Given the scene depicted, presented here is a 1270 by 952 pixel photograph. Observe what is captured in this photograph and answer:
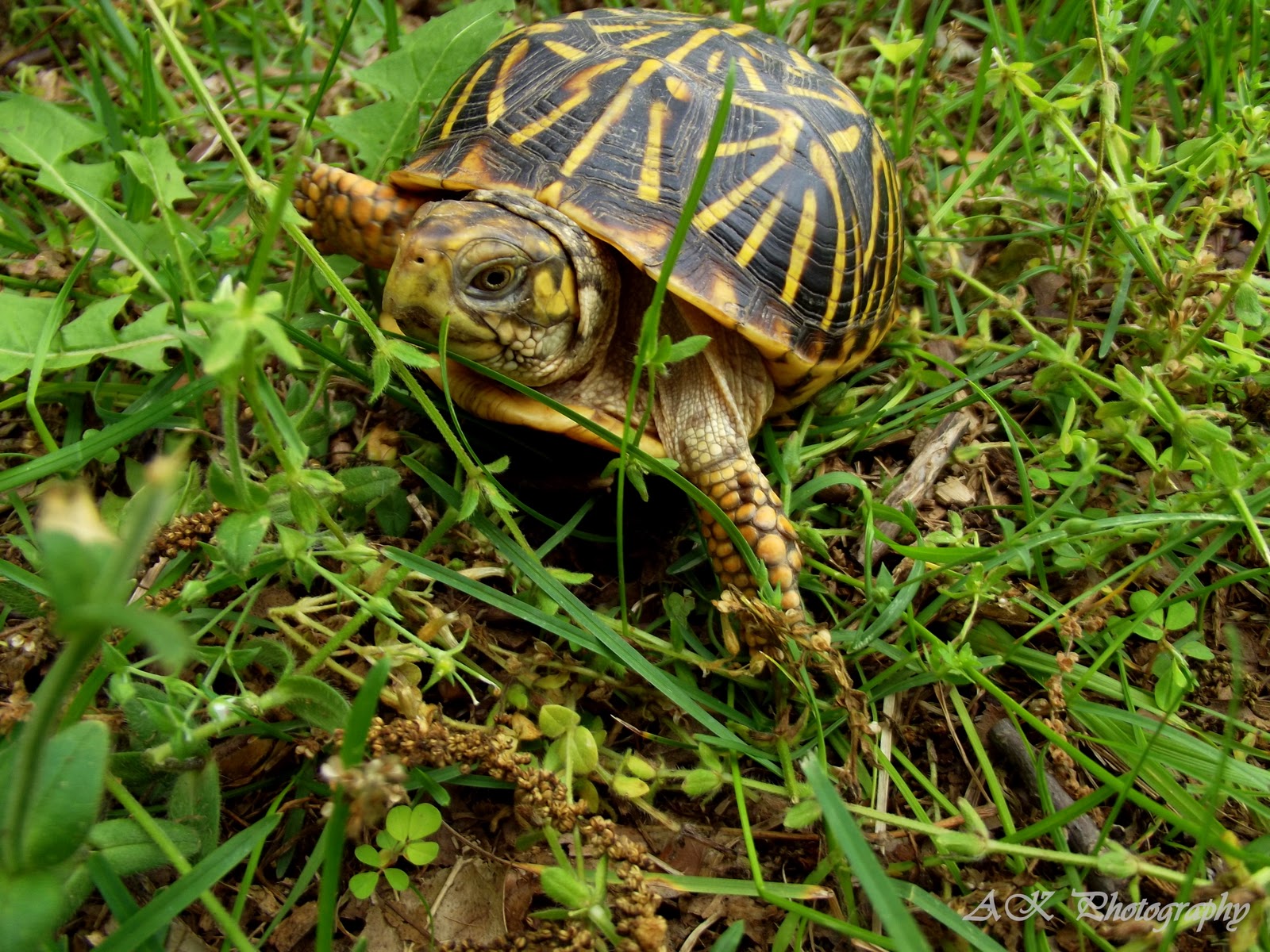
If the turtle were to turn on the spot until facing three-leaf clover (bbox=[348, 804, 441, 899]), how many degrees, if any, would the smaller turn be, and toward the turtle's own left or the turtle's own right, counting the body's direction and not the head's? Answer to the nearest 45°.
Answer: approximately 45° to the turtle's own left

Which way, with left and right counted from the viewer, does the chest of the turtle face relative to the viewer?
facing the viewer and to the left of the viewer

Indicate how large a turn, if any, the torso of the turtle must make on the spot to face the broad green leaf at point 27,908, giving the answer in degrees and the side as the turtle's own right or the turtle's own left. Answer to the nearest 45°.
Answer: approximately 45° to the turtle's own left

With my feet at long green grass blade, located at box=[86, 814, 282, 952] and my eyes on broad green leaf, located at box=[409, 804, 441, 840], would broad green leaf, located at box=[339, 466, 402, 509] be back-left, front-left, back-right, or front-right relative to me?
front-left

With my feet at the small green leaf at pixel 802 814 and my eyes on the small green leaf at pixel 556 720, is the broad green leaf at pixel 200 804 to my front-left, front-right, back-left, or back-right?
front-left

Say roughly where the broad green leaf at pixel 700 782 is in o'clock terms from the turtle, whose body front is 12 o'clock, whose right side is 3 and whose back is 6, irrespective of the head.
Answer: The broad green leaf is roughly at 10 o'clock from the turtle.

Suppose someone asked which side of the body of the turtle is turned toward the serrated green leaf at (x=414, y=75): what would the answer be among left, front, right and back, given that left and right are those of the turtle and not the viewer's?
right

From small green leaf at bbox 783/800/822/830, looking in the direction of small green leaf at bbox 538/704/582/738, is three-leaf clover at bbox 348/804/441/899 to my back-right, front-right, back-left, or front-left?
front-left

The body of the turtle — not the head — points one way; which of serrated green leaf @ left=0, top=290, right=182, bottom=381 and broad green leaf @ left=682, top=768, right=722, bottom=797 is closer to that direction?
the serrated green leaf

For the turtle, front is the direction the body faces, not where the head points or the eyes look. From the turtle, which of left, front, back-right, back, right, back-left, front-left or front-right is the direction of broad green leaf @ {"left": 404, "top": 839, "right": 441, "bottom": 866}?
front-left
